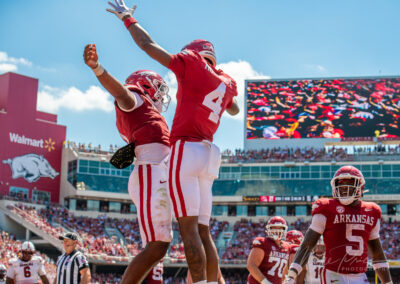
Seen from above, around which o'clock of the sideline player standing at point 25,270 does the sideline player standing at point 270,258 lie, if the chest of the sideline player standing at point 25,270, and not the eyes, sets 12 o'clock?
the sideline player standing at point 270,258 is roughly at 10 o'clock from the sideline player standing at point 25,270.

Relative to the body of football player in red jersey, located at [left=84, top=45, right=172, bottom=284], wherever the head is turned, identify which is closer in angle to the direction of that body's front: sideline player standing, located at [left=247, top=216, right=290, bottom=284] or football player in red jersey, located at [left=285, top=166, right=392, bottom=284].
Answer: the football player in red jersey

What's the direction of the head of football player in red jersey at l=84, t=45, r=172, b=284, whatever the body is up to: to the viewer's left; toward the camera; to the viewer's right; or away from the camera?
to the viewer's right

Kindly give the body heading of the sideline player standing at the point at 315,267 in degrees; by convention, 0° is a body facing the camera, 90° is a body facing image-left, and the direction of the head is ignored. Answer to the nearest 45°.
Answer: approximately 0°

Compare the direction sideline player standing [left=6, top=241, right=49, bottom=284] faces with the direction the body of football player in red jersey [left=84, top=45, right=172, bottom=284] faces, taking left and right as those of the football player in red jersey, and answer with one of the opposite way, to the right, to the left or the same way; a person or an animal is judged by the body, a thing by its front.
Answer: to the right
